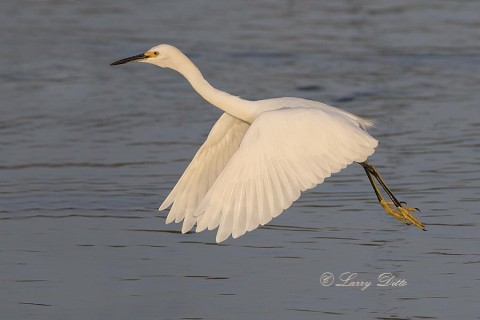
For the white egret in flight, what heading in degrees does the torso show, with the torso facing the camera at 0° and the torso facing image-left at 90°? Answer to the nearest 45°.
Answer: approximately 90°
